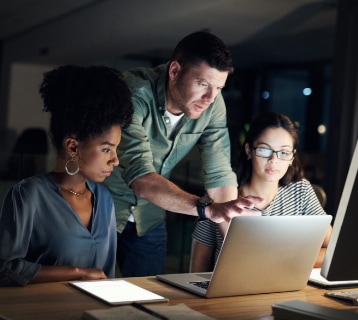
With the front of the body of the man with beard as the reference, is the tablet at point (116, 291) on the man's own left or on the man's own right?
on the man's own right

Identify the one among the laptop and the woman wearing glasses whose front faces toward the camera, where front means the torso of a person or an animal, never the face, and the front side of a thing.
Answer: the woman wearing glasses

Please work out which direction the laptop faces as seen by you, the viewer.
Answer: facing away from the viewer and to the left of the viewer

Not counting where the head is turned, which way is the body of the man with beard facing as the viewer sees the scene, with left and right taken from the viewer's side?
facing the viewer and to the right of the viewer

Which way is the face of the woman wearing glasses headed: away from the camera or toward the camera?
toward the camera

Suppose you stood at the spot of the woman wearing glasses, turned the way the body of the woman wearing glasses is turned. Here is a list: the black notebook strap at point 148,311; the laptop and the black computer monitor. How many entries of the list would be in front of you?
3

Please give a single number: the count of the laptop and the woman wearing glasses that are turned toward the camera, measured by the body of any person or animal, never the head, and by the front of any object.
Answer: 1

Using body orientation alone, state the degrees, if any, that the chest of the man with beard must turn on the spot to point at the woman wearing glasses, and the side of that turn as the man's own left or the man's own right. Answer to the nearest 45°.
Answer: approximately 45° to the man's own left

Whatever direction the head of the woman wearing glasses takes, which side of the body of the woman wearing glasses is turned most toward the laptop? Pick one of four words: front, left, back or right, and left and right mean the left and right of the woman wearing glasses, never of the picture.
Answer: front

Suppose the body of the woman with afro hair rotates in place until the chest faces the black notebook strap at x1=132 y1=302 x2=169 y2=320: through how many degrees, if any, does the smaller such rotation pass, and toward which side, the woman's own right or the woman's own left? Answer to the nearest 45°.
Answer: approximately 45° to the woman's own right

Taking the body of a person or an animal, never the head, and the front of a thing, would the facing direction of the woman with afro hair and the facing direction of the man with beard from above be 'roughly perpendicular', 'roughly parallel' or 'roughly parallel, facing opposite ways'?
roughly parallel

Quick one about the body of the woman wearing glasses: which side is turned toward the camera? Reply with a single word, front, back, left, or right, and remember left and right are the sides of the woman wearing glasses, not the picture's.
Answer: front

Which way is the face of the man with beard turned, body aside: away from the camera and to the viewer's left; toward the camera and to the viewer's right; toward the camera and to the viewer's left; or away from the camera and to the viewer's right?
toward the camera and to the viewer's right

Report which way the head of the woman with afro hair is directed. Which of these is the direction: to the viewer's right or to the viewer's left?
to the viewer's right
